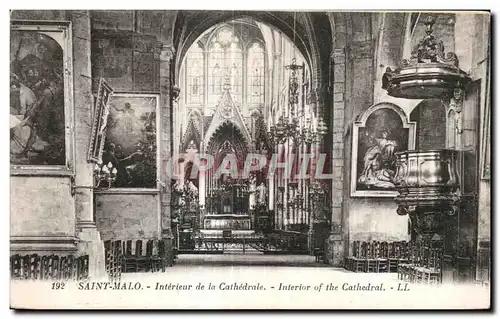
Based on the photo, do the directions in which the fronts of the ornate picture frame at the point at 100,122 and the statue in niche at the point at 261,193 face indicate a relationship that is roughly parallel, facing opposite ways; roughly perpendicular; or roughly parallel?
roughly perpendicular

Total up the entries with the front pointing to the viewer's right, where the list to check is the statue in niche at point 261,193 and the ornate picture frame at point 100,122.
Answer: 1

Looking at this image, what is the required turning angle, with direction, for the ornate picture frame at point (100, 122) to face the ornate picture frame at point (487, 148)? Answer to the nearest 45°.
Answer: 0° — it already faces it

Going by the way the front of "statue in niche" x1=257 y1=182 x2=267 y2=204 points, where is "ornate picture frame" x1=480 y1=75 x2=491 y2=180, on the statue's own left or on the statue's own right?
on the statue's own left

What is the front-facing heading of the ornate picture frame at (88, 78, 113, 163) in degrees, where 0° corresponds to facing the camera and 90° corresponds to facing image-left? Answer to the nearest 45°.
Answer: approximately 270°

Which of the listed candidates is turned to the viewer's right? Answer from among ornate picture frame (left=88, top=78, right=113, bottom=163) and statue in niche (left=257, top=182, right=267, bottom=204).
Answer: the ornate picture frame
